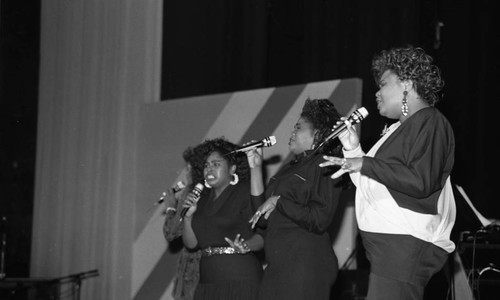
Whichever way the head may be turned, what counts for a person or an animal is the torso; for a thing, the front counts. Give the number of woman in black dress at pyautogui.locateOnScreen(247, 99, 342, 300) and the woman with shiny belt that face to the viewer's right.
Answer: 0

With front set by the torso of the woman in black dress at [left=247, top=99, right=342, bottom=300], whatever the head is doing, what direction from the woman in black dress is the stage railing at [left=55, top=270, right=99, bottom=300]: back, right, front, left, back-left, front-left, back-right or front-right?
front-right

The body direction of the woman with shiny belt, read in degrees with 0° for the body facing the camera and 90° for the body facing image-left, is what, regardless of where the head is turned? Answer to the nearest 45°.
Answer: approximately 45°

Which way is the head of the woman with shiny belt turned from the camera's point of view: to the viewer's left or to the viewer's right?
to the viewer's left

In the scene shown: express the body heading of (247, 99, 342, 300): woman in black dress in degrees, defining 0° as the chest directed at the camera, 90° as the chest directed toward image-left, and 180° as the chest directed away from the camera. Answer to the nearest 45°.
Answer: approximately 90°

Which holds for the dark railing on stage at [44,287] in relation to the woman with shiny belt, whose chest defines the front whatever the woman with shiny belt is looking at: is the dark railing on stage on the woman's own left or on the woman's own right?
on the woman's own right

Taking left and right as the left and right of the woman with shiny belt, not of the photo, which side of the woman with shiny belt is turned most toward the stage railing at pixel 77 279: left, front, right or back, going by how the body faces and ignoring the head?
right
